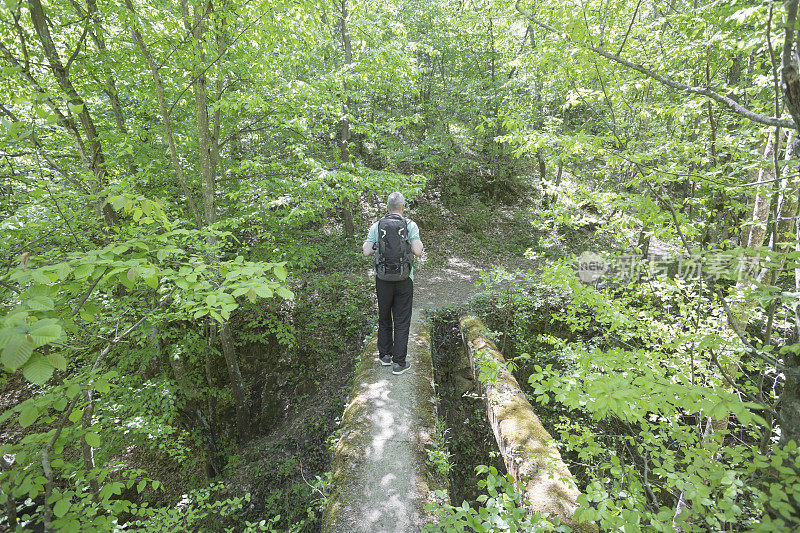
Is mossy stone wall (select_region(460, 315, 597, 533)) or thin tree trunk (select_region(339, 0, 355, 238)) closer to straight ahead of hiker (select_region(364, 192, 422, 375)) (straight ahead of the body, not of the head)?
the thin tree trunk

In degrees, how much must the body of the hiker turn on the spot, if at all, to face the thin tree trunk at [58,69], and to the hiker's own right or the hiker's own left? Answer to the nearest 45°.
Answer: approximately 90° to the hiker's own left

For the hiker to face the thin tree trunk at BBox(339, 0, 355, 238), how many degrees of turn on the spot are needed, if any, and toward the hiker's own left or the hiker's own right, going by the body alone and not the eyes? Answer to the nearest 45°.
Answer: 0° — they already face it

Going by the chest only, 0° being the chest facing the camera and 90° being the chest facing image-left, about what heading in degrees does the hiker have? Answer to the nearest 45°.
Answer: approximately 180°
